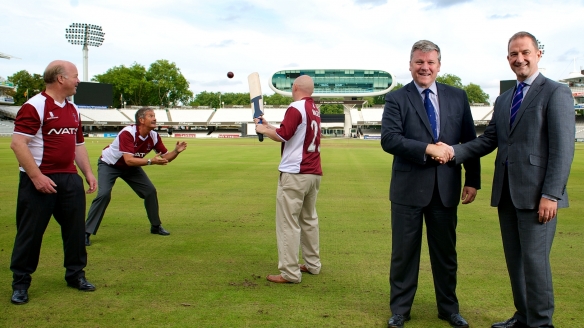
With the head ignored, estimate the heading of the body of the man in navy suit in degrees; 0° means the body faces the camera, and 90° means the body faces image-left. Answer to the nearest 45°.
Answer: approximately 0°

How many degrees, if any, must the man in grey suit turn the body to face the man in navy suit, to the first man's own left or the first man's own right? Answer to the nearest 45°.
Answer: approximately 45° to the first man's own right

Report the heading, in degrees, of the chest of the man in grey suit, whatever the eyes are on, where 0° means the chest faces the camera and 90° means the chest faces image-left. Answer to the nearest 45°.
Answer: approximately 45°

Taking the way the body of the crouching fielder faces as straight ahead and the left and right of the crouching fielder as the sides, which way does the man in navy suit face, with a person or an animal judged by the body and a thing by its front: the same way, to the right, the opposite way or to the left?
to the right

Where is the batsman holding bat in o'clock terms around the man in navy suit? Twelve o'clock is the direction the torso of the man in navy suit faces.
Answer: The batsman holding bat is roughly at 4 o'clock from the man in navy suit.

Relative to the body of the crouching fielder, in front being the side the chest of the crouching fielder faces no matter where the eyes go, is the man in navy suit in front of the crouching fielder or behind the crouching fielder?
in front

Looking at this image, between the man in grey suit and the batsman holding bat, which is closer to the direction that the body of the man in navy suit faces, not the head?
the man in grey suit

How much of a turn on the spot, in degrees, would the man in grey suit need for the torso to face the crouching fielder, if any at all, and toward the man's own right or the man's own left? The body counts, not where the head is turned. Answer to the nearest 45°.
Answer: approximately 45° to the man's own right

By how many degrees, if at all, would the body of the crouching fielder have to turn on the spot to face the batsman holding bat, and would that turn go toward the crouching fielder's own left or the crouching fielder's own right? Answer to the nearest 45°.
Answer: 0° — they already face them

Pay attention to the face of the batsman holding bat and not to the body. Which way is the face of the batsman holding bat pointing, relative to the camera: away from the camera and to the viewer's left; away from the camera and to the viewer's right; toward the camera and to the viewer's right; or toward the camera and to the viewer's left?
away from the camera and to the viewer's left

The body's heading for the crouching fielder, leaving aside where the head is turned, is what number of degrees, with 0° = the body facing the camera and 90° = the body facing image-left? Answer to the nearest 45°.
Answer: approximately 315°

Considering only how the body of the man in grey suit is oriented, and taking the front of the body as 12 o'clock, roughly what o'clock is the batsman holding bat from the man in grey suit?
The batsman holding bat is roughly at 2 o'clock from the man in grey suit.
